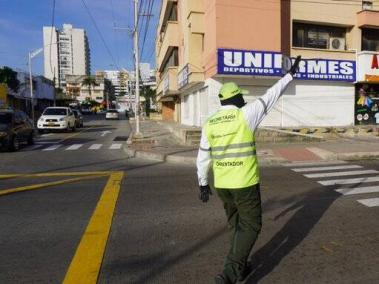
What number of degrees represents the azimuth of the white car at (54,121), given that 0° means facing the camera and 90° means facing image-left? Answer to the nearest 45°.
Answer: approximately 0°

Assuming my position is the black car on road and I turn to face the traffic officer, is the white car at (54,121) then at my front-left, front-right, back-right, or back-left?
back-left

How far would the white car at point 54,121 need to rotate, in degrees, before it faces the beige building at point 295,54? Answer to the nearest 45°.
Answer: approximately 45° to its left

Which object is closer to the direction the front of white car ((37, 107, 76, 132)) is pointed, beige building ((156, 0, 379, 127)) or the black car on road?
the black car on road

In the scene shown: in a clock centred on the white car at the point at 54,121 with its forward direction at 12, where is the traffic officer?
The traffic officer is roughly at 12 o'clock from the white car.

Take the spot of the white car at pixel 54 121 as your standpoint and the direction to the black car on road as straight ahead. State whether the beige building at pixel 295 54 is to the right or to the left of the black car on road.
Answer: left
